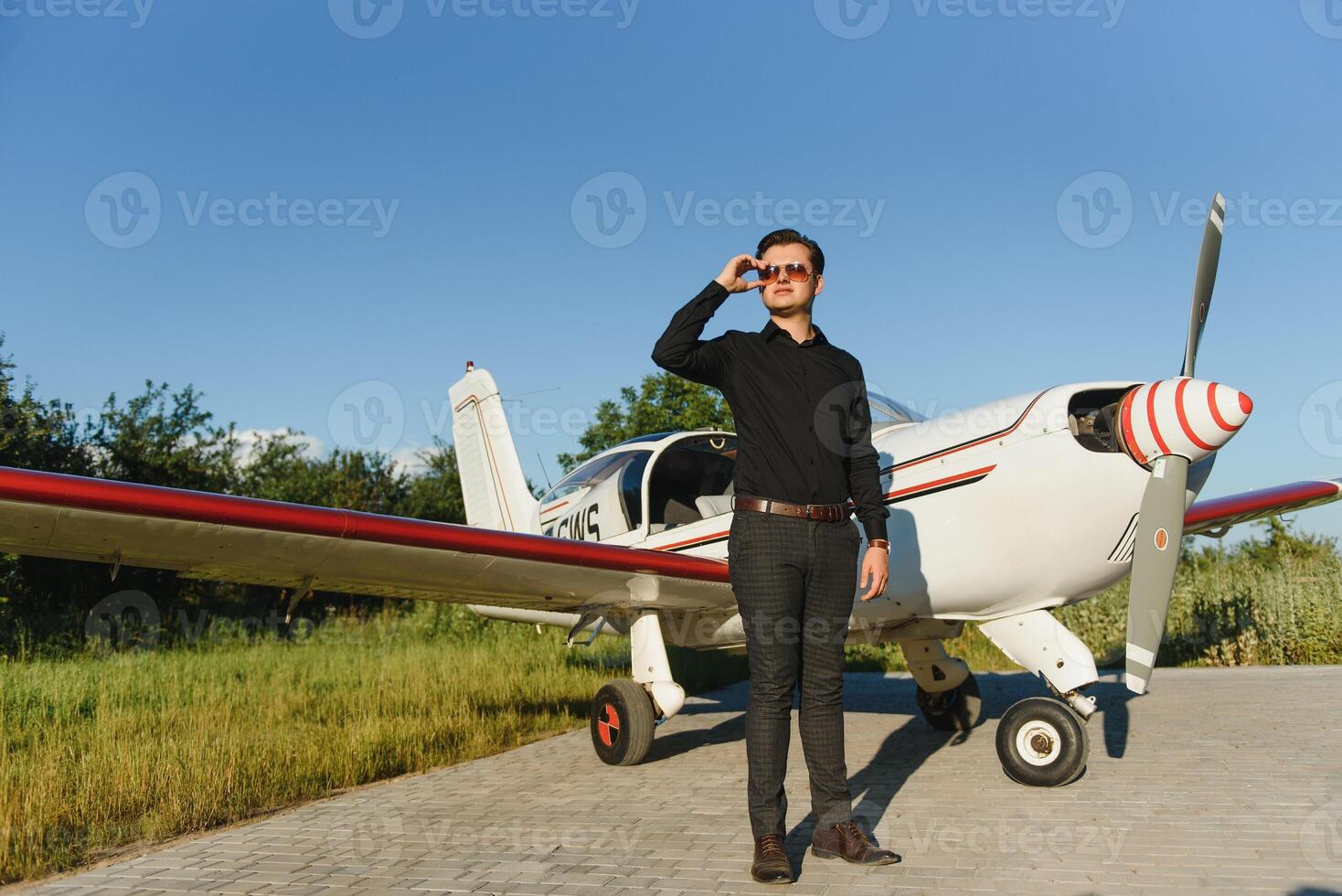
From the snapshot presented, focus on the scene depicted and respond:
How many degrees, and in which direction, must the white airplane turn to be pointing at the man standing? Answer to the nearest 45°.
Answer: approximately 90° to its right

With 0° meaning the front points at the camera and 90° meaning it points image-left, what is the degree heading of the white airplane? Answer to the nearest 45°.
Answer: approximately 315°

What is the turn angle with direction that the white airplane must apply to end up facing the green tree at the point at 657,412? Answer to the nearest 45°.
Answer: approximately 135° to its left

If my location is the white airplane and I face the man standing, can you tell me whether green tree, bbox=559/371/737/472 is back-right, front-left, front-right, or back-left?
back-right

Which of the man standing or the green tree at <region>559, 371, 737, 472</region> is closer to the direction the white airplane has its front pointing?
the man standing
